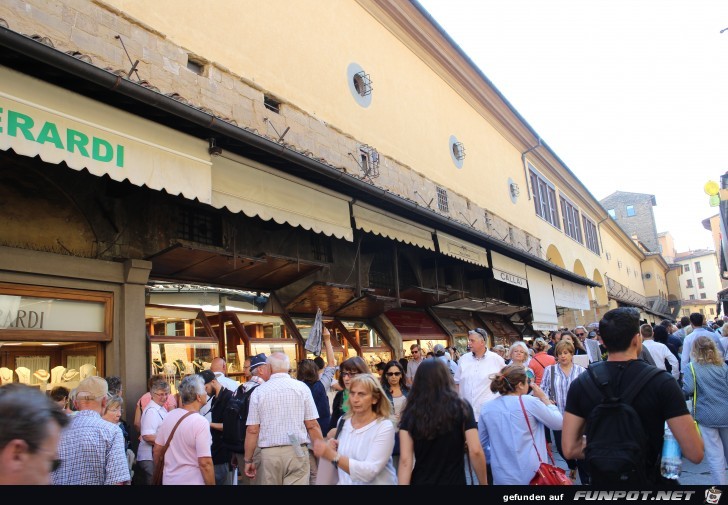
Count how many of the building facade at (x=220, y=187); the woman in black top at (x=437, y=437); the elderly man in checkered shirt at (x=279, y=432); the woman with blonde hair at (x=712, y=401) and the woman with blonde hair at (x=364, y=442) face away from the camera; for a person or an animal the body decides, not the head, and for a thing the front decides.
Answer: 3

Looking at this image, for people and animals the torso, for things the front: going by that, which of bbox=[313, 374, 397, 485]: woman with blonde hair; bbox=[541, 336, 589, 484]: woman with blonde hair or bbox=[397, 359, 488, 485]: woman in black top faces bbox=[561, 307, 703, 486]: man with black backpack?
bbox=[541, 336, 589, 484]: woman with blonde hair

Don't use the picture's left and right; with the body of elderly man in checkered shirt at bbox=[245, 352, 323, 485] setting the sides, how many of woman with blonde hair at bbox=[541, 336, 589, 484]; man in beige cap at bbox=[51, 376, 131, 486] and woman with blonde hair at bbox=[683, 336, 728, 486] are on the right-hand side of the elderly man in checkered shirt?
2

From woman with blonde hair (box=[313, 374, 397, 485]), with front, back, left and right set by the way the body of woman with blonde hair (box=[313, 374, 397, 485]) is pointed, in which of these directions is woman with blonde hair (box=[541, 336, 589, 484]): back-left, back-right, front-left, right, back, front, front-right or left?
back

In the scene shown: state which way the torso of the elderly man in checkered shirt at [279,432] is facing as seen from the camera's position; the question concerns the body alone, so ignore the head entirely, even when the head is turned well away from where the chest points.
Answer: away from the camera

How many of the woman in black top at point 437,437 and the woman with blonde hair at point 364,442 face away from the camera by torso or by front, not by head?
1

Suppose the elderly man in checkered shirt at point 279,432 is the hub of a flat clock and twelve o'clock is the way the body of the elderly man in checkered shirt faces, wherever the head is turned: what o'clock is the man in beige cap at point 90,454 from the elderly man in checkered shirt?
The man in beige cap is roughly at 8 o'clock from the elderly man in checkered shirt.

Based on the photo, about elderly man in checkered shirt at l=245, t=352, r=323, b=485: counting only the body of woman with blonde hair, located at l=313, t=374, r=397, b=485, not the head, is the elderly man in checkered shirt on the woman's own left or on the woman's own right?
on the woman's own right

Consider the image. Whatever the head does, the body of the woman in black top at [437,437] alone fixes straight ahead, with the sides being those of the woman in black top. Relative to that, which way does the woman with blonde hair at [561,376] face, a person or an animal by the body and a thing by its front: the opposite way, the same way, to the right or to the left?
the opposite way

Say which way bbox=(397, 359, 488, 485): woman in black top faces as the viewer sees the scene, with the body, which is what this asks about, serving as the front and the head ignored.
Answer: away from the camera

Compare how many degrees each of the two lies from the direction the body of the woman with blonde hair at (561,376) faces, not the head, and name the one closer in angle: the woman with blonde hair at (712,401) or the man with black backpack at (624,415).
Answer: the man with black backpack

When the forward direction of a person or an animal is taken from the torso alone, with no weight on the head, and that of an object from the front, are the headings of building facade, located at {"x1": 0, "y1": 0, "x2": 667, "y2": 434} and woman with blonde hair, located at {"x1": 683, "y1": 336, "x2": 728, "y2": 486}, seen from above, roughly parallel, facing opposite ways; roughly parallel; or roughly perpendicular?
roughly perpendicular

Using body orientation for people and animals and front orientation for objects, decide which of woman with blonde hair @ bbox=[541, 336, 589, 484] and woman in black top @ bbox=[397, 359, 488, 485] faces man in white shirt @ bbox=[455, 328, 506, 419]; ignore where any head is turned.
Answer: the woman in black top

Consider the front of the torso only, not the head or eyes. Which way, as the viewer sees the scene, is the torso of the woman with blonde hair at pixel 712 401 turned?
away from the camera

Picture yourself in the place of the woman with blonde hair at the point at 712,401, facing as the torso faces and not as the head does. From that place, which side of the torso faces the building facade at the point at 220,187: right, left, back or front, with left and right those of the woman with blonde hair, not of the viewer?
left

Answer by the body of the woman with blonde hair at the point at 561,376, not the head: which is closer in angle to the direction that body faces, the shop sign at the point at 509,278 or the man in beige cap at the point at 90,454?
the man in beige cap

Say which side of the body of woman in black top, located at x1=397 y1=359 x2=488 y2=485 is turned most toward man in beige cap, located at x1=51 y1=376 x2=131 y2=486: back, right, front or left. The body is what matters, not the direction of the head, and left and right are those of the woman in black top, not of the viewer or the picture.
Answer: left

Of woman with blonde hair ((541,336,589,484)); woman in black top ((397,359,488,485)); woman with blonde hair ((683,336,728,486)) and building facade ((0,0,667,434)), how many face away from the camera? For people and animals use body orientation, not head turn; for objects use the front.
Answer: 2

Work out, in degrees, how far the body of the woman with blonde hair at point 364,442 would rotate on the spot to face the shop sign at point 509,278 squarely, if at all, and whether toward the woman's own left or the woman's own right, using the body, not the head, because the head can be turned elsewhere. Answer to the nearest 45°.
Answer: approximately 135° to the woman's own right
